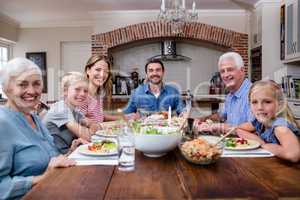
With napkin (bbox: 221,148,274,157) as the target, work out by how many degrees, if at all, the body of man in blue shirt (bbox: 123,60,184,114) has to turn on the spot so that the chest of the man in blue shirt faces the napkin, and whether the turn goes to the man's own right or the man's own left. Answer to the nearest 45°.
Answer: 0° — they already face it

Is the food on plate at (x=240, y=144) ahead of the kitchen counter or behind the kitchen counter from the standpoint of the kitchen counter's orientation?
ahead

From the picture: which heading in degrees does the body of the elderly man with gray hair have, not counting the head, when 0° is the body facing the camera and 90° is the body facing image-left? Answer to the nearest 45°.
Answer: approximately 45°

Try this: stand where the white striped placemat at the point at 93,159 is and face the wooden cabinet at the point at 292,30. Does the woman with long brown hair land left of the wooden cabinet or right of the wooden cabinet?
left

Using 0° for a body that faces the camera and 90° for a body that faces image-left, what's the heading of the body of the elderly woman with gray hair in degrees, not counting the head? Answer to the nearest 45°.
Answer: approximately 315°

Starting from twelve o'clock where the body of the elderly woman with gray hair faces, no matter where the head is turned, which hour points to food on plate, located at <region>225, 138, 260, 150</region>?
The food on plate is roughly at 11 o'clock from the elderly woman with gray hair.

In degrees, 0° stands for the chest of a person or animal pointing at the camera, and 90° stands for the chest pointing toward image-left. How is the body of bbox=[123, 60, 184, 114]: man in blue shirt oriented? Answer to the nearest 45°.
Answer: approximately 0°

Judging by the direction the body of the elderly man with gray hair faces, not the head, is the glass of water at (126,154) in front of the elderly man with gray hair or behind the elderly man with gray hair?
in front
